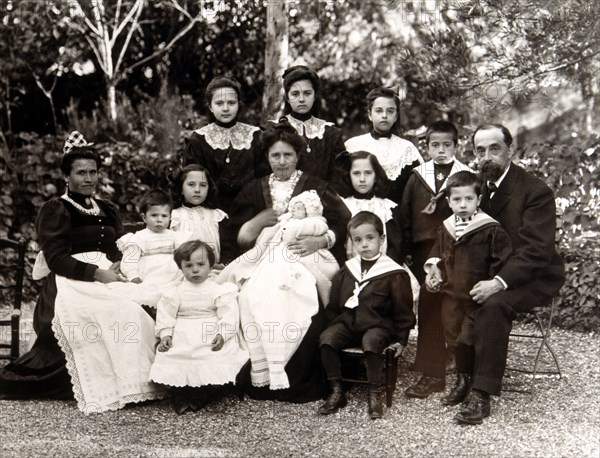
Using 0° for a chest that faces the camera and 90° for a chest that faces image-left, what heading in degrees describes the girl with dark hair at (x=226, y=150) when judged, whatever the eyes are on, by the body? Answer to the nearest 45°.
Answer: approximately 0°

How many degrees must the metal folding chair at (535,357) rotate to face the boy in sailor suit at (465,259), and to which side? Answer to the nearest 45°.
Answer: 0° — it already faces them

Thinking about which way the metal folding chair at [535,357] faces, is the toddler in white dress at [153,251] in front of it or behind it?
in front

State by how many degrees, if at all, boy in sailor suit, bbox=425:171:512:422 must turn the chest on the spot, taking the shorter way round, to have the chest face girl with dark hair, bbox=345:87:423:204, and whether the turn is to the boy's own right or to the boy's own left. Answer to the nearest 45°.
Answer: approximately 90° to the boy's own right

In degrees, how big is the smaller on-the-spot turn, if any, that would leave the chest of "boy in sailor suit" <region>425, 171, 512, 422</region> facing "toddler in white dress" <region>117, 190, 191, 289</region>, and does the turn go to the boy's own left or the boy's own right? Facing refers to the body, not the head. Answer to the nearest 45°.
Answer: approximately 45° to the boy's own right

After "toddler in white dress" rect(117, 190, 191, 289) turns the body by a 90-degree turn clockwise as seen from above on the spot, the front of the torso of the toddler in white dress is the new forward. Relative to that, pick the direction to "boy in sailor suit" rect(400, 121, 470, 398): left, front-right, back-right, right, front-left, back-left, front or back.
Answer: back
